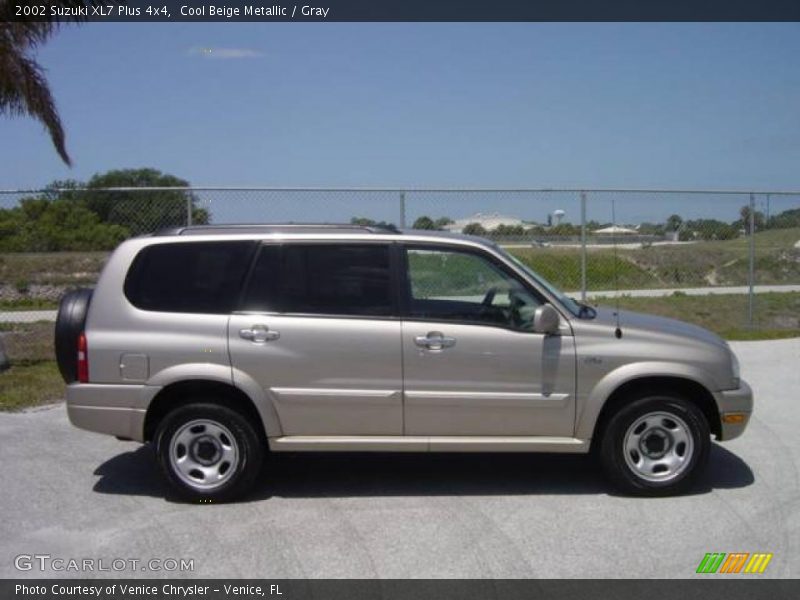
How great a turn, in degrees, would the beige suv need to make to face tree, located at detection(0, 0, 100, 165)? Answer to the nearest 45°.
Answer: approximately 135° to its left

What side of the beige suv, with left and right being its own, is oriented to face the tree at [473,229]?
left

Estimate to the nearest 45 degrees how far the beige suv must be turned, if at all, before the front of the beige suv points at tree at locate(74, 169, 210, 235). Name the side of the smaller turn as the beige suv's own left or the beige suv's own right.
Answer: approximately 135° to the beige suv's own left

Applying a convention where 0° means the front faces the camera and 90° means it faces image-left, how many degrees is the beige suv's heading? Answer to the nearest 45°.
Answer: approximately 270°

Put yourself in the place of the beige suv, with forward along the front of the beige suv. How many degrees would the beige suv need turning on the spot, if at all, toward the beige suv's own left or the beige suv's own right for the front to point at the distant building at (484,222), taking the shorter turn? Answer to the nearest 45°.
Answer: approximately 90° to the beige suv's own left

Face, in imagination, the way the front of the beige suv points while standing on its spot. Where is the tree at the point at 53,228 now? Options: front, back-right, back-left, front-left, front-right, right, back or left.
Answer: back-left

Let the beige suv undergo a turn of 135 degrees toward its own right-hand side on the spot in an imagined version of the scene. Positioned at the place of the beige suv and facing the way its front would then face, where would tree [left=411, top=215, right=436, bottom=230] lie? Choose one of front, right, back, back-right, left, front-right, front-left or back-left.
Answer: back-right
